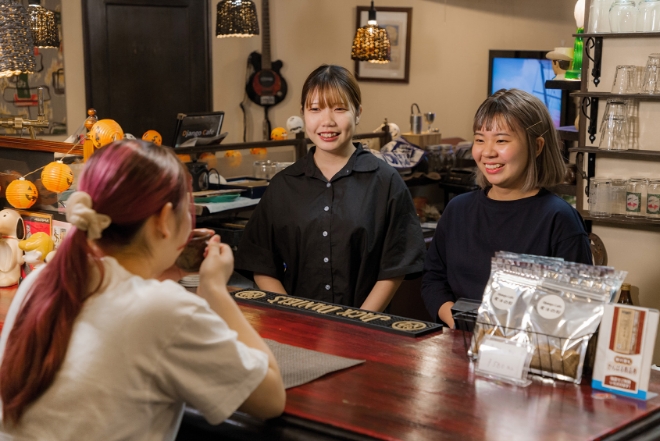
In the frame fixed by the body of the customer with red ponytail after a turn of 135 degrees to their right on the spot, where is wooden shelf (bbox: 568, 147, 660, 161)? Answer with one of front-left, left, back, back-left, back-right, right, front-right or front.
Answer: back-left

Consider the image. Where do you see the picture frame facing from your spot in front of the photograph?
facing the viewer

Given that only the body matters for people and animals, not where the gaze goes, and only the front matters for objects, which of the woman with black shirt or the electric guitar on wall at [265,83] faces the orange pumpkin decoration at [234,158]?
the electric guitar on wall

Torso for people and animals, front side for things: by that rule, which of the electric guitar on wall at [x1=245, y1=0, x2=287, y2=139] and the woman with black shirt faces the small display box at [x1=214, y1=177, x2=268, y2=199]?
the electric guitar on wall

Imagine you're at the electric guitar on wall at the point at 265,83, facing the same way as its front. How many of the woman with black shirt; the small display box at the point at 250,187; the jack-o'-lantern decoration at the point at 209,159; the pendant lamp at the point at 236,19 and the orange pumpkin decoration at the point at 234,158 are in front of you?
5

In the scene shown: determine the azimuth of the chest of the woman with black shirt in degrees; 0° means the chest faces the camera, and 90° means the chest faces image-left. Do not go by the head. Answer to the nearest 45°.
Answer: approximately 0°

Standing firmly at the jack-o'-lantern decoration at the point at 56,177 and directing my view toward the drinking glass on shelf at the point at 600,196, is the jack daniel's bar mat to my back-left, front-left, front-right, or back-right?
front-right

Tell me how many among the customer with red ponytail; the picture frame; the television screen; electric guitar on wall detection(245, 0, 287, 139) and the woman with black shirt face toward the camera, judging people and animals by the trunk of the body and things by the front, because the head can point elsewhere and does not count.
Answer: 4

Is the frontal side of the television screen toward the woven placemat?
yes

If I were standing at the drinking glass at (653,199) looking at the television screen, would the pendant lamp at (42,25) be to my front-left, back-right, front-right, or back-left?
front-left

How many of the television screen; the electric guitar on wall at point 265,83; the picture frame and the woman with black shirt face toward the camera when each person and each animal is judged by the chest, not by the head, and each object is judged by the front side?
4

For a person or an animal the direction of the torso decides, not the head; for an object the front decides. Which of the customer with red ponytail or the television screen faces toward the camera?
the television screen

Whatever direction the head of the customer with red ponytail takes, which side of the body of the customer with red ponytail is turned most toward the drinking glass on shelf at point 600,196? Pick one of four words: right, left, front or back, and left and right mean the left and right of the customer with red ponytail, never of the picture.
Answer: front

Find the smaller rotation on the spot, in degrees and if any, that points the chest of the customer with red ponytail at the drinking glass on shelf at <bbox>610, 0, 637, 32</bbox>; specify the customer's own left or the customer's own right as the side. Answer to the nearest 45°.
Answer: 0° — they already face it

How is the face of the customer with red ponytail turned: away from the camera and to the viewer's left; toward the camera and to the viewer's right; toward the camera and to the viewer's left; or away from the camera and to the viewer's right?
away from the camera and to the viewer's right
